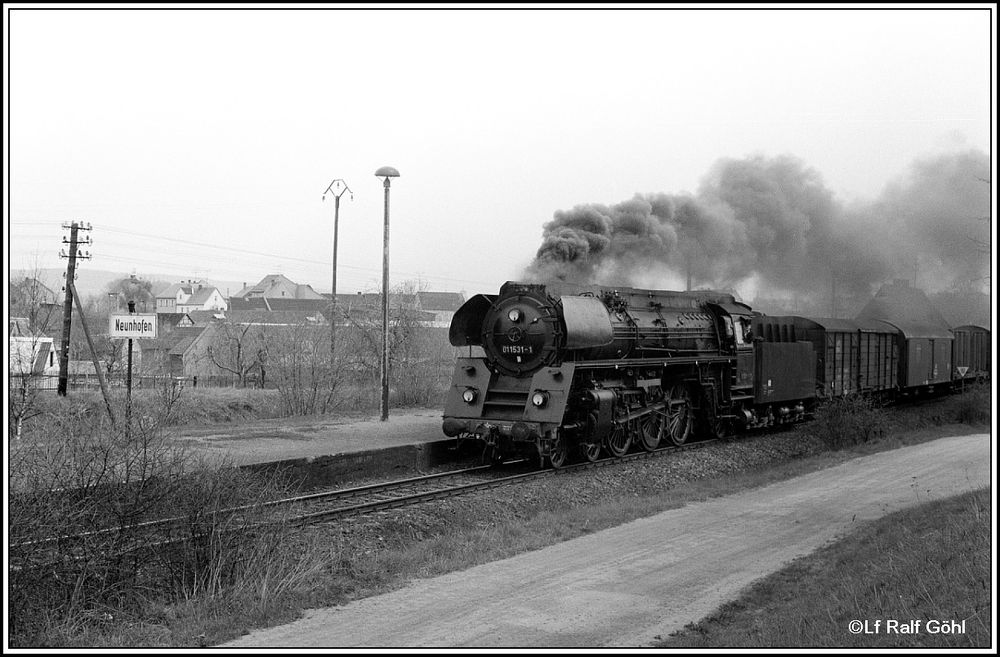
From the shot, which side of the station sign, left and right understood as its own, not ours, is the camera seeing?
front

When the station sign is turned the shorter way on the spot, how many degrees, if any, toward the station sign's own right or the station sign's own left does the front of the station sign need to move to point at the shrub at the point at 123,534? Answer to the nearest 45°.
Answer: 0° — it already faces it

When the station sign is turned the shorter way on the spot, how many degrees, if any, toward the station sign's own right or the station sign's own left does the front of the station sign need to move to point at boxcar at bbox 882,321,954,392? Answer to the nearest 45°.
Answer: approximately 90° to the station sign's own left

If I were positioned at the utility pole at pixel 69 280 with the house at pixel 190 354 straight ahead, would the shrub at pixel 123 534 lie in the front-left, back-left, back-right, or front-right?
back-right

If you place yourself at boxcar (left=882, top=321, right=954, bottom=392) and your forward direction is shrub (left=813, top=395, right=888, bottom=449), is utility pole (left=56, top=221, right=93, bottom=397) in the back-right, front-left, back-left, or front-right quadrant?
front-right

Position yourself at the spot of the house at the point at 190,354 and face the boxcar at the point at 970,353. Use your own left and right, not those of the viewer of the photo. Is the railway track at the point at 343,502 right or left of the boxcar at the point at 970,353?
right

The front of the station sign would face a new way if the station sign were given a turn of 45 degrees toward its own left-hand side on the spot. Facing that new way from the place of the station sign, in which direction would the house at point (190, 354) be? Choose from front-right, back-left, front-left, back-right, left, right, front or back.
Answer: back-left

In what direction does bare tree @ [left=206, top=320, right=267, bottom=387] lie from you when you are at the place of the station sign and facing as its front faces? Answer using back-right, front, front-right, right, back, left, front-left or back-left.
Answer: back

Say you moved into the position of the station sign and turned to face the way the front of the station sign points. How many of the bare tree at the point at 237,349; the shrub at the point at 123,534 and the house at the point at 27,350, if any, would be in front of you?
1

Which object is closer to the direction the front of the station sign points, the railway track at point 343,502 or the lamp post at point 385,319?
the railway track

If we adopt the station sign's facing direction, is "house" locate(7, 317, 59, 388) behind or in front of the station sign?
behind

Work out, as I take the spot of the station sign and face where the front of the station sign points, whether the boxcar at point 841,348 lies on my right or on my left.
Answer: on my left

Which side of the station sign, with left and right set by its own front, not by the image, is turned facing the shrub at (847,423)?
left
